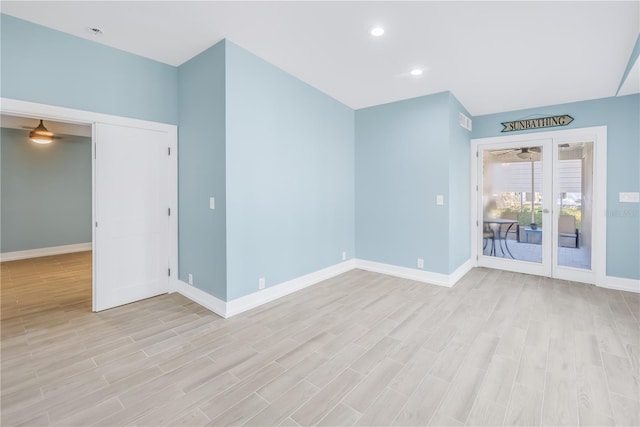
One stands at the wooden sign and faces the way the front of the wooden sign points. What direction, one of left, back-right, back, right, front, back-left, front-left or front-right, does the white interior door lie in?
front-right

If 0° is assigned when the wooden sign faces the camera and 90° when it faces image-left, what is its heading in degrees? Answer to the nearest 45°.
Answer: approximately 0°

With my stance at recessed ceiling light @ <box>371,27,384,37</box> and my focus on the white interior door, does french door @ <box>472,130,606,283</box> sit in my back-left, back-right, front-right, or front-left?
back-right

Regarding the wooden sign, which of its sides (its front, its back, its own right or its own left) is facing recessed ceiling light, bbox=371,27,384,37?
front
